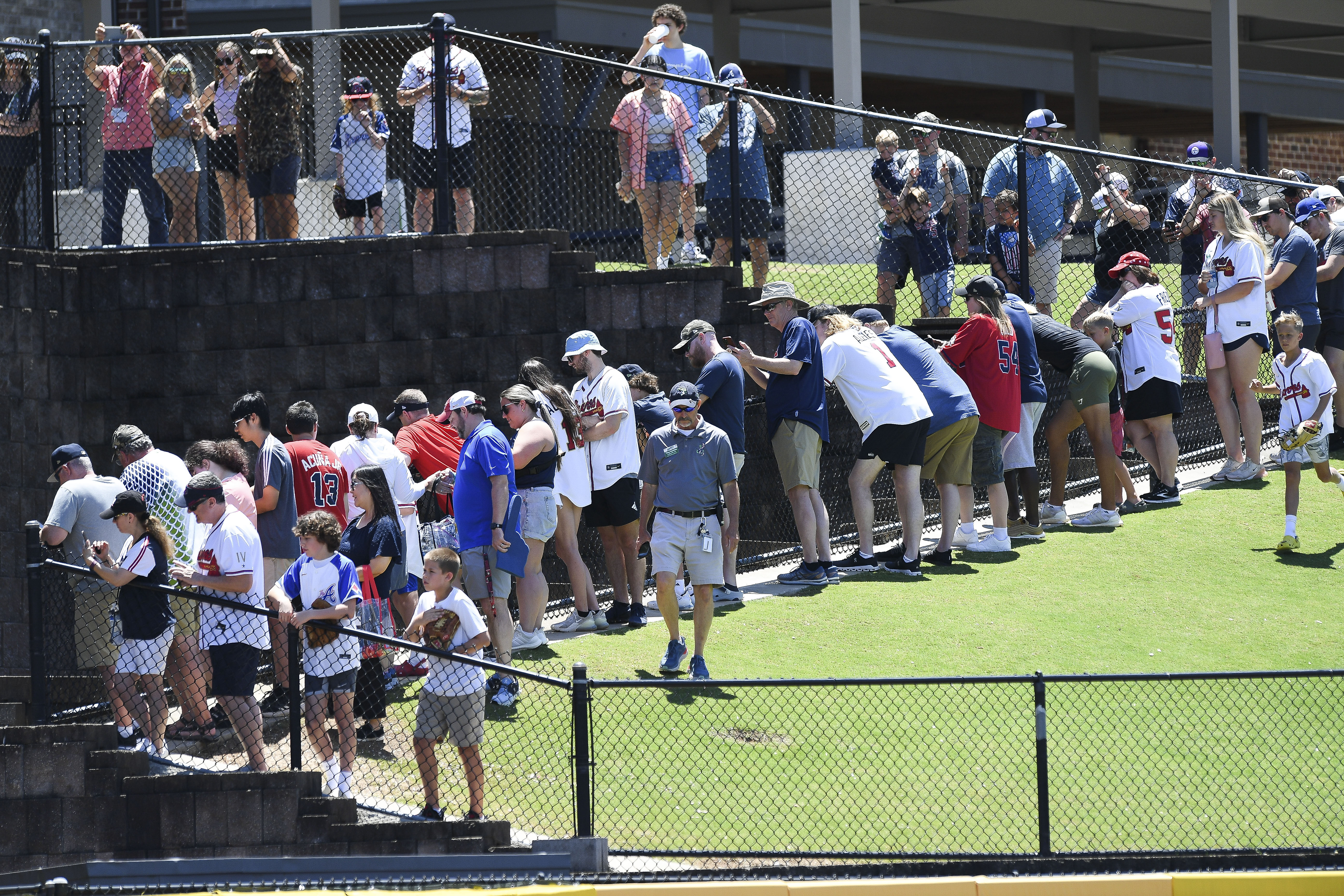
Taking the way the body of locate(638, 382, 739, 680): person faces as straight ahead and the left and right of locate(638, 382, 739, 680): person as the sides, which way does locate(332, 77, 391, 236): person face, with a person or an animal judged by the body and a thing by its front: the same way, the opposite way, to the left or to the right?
the same way

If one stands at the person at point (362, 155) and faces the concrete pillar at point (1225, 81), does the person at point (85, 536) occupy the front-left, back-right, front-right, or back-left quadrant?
back-right

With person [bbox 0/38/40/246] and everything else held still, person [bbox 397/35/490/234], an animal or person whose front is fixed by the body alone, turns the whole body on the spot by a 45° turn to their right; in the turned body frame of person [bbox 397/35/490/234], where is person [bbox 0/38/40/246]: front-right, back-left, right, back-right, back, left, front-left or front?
front-right

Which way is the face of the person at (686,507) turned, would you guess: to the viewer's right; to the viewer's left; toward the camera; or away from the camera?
toward the camera

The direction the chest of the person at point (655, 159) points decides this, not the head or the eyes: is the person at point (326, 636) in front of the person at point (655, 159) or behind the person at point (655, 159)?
in front

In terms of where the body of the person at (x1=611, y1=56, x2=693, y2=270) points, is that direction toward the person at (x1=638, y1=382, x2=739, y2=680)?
yes

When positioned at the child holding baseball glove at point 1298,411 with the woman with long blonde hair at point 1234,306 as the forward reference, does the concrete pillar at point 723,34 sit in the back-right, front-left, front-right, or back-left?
front-left

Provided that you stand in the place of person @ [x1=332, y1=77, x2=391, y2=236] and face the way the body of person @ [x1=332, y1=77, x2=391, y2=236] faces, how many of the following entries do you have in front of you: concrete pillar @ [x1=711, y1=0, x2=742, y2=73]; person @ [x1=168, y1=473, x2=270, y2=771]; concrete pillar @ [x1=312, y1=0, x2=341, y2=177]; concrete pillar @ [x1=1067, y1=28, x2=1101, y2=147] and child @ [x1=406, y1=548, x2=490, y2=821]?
2

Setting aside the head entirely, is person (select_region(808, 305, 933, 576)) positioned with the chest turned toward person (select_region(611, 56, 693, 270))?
yes

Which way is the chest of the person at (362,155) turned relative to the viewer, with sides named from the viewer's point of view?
facing the viewer

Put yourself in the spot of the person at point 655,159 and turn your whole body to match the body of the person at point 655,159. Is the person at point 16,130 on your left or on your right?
on your right

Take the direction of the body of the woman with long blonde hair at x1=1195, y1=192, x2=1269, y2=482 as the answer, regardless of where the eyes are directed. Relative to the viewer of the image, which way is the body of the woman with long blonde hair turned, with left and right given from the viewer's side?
facing the viewer and to the left of the viewer

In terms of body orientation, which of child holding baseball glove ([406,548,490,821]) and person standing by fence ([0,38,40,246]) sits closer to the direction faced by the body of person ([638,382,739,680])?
the child holding baseball glove

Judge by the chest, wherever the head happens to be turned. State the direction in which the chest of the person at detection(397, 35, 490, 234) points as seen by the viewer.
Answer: toward the camera

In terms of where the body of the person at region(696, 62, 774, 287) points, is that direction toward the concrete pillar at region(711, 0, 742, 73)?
no
